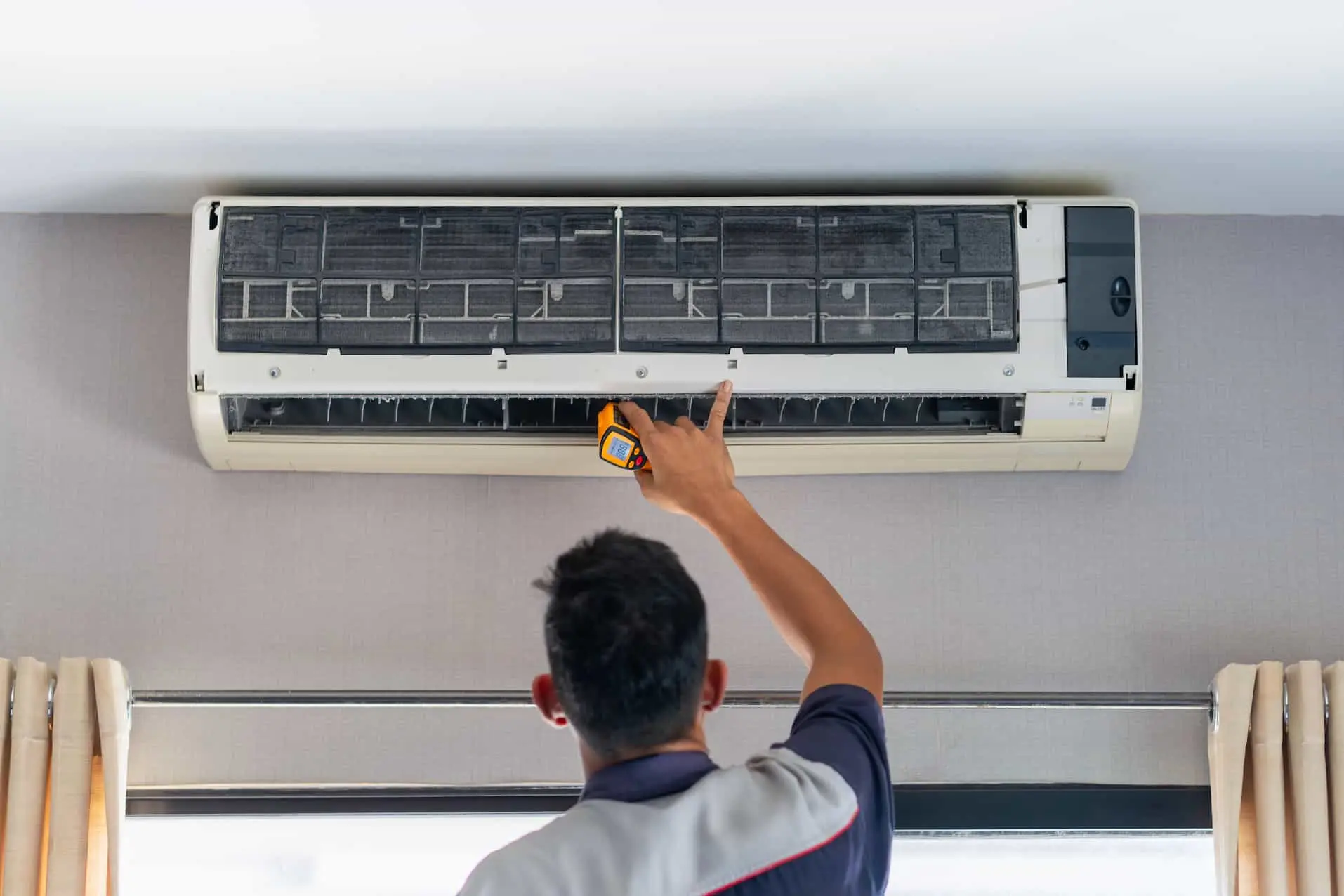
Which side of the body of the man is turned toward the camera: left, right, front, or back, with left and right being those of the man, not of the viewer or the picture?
back

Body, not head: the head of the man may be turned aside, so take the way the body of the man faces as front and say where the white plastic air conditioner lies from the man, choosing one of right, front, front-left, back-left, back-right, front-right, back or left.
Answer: front

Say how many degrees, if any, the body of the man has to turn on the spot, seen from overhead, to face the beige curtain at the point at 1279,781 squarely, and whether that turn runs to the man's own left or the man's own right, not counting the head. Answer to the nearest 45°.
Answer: approximately 45° to the man's own right

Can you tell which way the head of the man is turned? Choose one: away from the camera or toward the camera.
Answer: away from the camera

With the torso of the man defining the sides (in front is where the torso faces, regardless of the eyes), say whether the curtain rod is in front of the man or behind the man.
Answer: in front

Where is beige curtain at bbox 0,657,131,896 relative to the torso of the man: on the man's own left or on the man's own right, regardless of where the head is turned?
on the man's own left
